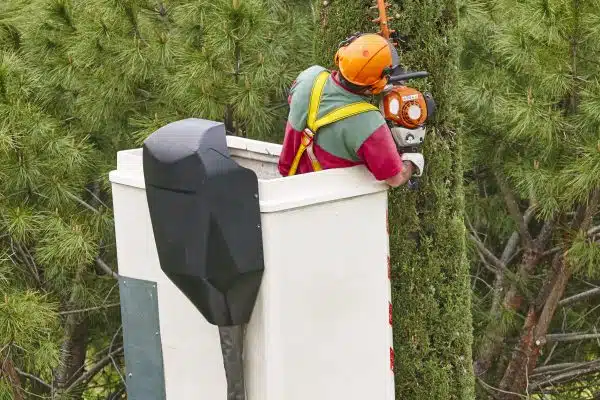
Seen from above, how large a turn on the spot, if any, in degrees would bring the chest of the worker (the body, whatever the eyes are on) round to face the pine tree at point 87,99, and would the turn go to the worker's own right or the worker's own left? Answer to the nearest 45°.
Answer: approximately 90° to the worker's own left

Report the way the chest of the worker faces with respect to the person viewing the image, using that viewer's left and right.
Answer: facing away from the viewer and to the right of the viewer

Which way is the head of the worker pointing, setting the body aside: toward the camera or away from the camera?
away from the camera

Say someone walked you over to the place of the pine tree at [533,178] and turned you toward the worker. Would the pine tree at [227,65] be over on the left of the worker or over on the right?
right
